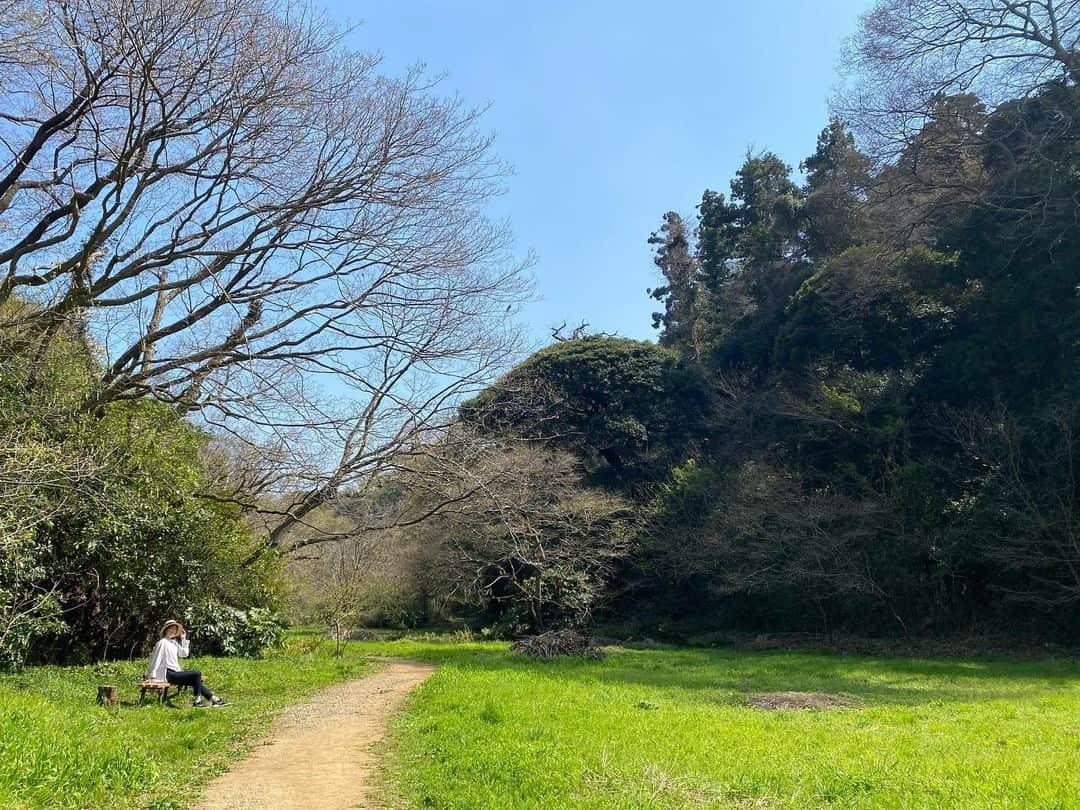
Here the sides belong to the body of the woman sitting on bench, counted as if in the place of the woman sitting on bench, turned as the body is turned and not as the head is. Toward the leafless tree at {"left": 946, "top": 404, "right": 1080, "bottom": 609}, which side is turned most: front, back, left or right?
front

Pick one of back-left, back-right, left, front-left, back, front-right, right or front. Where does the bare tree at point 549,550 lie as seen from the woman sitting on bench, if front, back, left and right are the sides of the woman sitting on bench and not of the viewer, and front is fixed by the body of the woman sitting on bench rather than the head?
front-left

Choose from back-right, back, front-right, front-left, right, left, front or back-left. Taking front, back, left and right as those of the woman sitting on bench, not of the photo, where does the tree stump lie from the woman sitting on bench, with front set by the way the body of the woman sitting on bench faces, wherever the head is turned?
back-right

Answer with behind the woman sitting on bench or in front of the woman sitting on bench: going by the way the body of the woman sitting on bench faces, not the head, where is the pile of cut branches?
in front

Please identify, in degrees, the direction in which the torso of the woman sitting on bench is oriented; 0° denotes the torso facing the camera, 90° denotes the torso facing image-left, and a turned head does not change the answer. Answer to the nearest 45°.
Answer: approximately 270°

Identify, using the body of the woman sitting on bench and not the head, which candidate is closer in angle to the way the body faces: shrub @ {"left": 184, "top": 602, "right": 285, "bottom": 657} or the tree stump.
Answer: the shrub

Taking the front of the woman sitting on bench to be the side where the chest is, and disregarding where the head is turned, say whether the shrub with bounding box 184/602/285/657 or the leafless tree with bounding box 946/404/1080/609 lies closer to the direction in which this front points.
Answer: the leafless tree

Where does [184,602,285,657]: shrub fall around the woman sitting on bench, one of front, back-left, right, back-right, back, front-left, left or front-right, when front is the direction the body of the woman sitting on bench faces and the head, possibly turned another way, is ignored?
left

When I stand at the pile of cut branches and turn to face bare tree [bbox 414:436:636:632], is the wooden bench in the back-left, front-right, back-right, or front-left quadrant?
back-left
